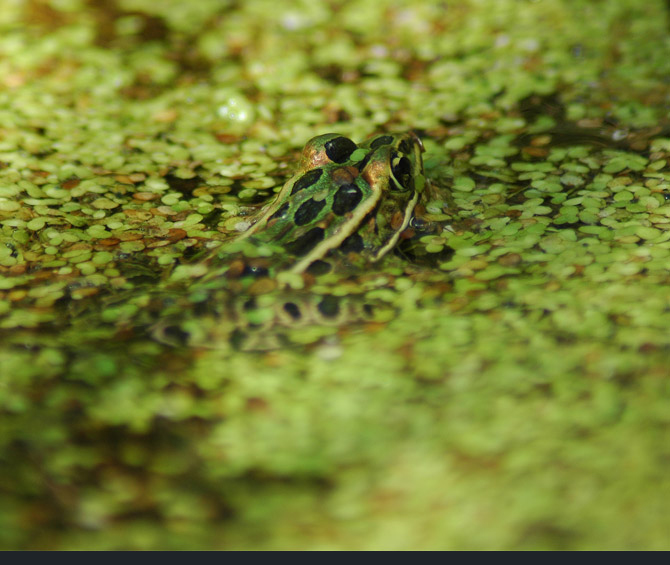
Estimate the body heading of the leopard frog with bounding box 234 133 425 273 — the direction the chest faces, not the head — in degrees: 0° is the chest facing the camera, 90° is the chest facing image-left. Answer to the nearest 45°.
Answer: approximately 225°
